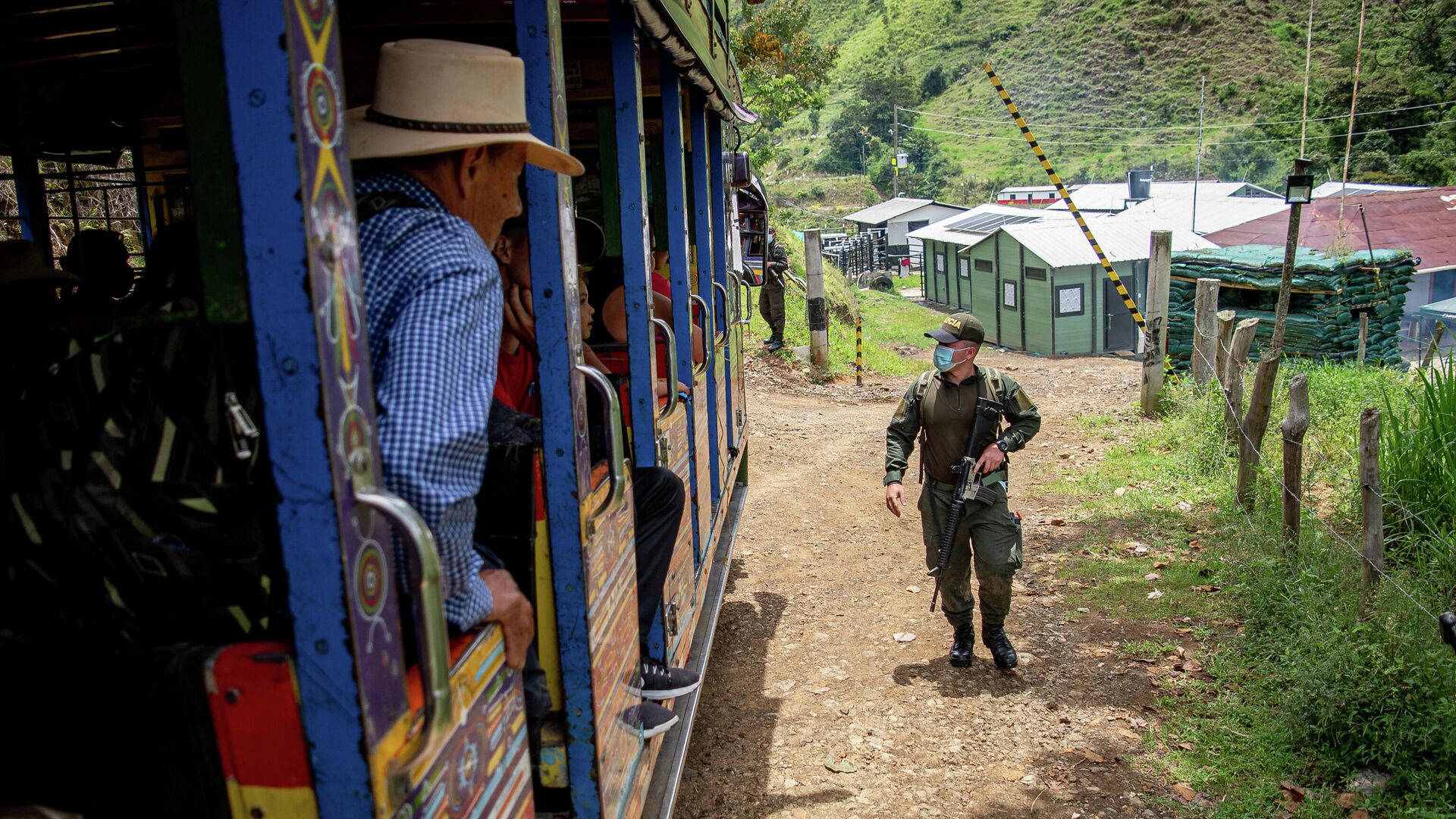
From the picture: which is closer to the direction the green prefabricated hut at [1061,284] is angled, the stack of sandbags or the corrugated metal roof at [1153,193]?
the stack of sandbags

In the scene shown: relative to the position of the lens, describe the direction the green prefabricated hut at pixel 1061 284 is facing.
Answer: facing the viewer and to the right of the viewer

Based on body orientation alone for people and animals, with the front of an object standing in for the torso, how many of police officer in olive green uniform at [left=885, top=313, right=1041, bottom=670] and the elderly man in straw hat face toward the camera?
1

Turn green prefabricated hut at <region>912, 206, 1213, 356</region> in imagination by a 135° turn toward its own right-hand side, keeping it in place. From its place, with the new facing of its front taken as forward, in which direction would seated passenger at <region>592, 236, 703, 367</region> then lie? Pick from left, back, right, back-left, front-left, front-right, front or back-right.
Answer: left

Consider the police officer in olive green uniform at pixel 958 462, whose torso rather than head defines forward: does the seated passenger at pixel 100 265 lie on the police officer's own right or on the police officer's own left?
on the police officer's own right

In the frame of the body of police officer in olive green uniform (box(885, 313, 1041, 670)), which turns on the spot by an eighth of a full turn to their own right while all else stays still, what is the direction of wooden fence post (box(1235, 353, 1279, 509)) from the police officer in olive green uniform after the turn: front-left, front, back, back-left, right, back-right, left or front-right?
back

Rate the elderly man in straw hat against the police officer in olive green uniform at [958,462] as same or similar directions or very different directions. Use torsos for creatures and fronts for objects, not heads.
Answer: very different directions

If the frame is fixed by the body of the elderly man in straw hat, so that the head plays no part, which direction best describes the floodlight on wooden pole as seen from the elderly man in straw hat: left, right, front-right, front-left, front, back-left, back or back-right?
front

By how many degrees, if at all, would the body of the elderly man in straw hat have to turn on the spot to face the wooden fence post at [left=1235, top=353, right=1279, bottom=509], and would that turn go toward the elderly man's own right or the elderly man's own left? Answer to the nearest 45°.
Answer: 0° — they already face it

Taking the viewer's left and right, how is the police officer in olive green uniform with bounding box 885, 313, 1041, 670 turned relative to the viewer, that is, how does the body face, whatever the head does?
facing the viewer

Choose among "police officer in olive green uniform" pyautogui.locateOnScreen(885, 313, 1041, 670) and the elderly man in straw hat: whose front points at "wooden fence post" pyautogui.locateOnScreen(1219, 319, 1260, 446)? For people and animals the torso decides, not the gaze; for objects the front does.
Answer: the elderly man in straw hat

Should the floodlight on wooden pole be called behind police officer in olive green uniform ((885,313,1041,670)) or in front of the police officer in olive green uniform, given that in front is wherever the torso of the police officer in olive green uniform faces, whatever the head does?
behind

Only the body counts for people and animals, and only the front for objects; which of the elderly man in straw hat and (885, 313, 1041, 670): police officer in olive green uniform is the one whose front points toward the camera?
the police officer in olive green uniform

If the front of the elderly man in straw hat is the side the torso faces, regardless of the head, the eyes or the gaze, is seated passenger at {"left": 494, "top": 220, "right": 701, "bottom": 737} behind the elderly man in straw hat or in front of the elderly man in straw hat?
in front

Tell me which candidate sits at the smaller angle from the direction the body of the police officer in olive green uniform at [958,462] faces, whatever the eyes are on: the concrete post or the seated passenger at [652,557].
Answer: the seated passenger

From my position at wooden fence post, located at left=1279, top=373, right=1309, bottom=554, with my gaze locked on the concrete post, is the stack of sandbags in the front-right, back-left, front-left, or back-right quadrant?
front-right
